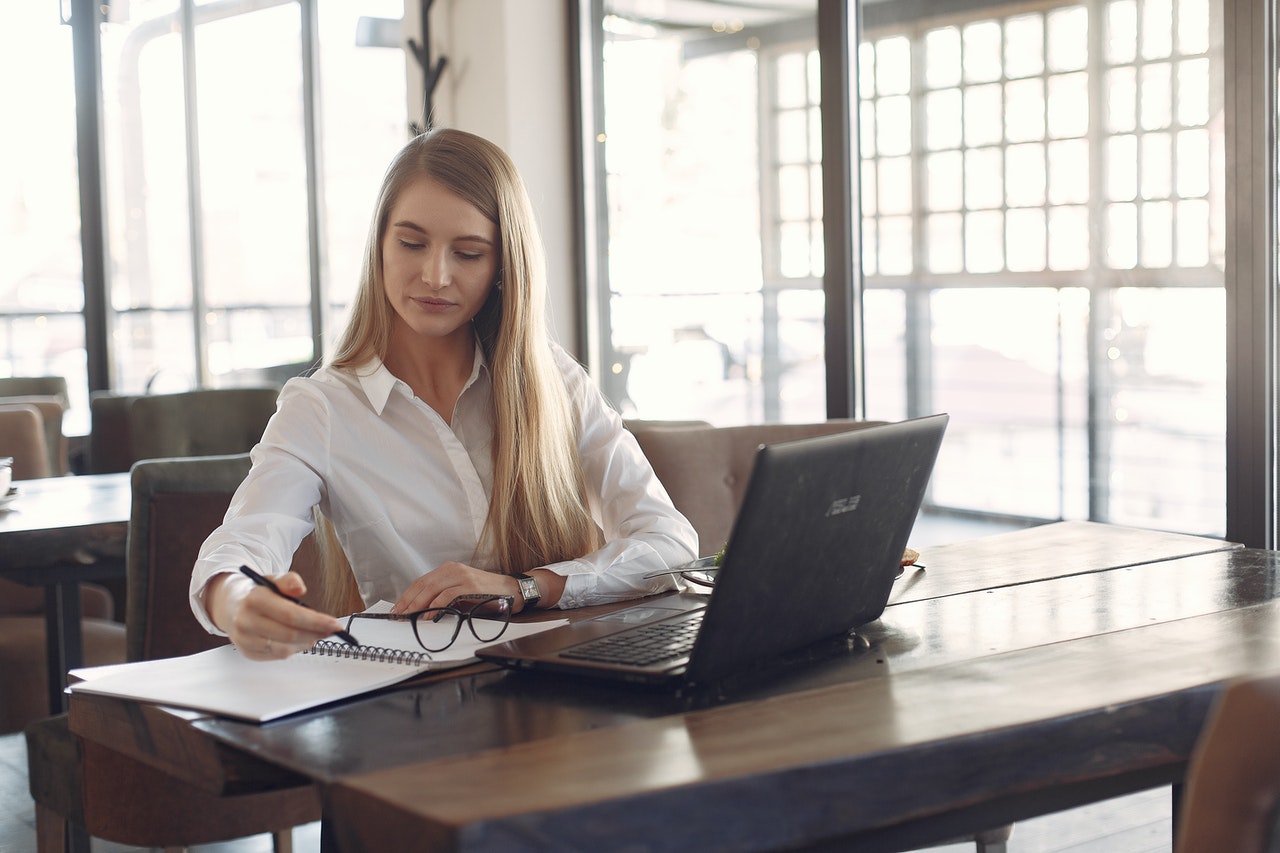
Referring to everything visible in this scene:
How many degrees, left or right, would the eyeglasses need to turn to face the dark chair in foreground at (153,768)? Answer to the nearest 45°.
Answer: approximately 180°

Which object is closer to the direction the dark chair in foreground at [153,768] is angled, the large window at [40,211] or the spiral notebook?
the spiral notebook

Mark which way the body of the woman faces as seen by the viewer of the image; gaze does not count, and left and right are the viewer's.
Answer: facing the viewer

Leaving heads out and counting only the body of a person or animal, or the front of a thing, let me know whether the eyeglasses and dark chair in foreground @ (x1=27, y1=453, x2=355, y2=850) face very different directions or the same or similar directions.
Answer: same or similar directions

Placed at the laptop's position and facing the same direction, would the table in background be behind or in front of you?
in front

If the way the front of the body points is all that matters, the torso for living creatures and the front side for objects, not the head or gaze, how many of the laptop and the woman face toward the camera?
1

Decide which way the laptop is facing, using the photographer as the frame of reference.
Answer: facing away from the viewer and to the left of the viewer
